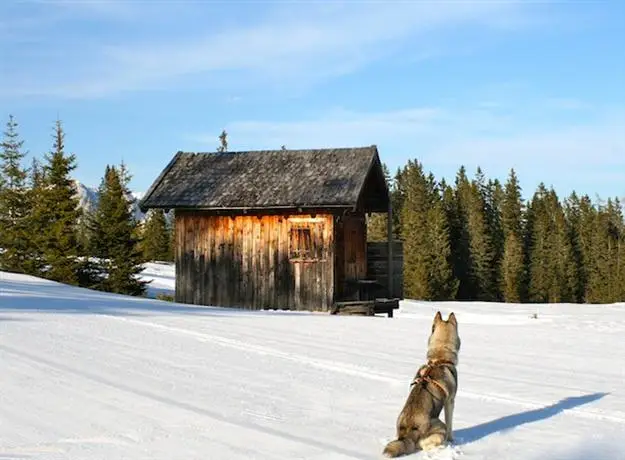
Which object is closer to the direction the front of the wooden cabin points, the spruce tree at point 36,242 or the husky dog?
the husky dog

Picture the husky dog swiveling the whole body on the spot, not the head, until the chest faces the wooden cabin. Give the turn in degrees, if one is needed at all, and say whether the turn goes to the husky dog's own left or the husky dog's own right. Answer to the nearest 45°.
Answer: approximately 45° to the husky dog's own left

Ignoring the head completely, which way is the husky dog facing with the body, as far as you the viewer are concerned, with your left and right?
facing away from the viewer and to the right of the viewer
